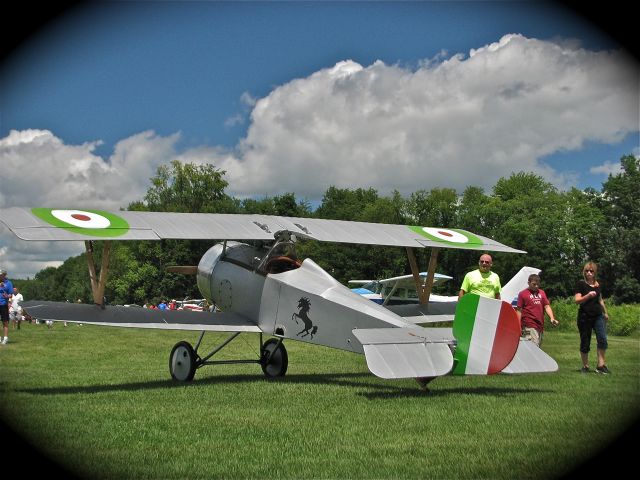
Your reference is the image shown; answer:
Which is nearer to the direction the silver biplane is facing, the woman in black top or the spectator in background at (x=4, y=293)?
the spectator in background

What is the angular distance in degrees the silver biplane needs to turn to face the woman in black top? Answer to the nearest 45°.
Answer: approximately 135° to its right

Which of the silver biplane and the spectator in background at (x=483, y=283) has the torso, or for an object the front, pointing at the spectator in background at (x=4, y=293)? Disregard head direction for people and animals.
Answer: the silver biplane

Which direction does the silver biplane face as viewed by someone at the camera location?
facing away from the viewer and to the left of the viewer

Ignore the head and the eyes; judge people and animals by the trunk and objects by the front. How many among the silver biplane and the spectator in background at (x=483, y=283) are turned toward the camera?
1

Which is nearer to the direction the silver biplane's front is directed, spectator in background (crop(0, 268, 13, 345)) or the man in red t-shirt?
the spectator in background

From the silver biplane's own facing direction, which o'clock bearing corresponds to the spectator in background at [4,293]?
The spectator in background is roughly at 12 o'clock from the silver biplane.
